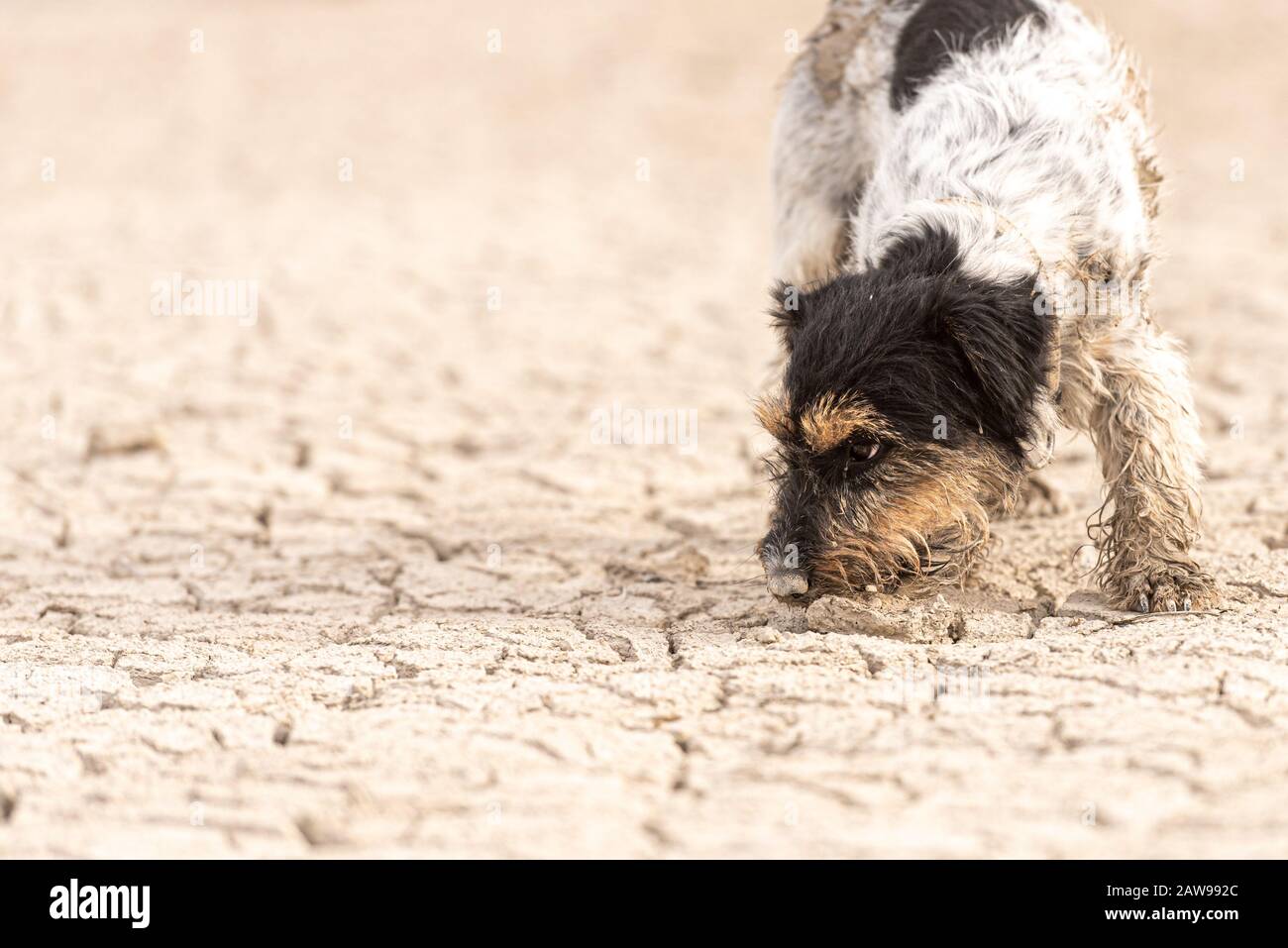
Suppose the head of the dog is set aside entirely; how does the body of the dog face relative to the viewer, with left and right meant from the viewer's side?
facing the viewer
